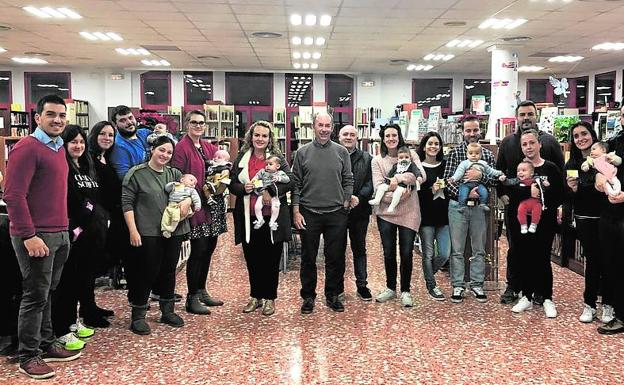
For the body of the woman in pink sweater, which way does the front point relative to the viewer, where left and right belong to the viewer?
facing the viewer

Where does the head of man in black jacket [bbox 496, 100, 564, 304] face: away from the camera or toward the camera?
toward the camera

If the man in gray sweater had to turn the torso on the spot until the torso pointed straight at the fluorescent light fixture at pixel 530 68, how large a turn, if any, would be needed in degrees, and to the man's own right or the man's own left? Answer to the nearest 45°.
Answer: approximately 135° to the man's own left

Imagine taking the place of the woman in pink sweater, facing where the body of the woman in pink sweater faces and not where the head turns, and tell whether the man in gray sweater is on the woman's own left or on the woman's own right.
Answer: on the woman's own right

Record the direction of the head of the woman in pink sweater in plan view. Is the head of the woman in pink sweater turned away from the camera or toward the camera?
toward the camera

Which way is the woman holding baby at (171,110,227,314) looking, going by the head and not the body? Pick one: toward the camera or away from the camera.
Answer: toward the camera

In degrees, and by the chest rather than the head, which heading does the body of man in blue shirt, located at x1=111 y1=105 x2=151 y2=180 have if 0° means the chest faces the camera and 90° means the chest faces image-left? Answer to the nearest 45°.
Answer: approximately 315°

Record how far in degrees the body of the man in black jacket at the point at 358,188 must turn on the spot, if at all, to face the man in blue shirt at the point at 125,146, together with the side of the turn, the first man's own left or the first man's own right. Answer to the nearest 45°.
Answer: approximately 90° to the first man's own right

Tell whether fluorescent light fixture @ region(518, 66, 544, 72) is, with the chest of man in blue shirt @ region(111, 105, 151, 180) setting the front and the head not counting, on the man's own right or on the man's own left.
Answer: on the man's own left

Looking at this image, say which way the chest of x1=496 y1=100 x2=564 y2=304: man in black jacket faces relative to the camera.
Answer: toward the camera

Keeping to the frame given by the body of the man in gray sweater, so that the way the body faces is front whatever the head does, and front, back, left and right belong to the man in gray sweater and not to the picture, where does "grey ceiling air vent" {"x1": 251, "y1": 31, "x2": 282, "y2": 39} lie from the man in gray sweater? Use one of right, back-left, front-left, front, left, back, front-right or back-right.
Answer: back

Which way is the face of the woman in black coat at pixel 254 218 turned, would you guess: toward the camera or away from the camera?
toward the camera

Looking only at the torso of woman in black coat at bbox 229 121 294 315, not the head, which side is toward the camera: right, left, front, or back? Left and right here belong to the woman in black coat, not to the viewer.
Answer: front

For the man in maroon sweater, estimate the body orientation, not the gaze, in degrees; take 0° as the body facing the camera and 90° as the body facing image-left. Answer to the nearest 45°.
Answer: approximately 315°

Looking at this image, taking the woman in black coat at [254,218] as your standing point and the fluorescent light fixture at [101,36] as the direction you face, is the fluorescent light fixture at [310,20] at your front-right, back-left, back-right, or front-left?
front-right
